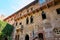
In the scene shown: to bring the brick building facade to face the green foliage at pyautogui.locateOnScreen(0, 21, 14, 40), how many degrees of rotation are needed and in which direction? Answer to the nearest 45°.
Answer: approximately 90° to its right
